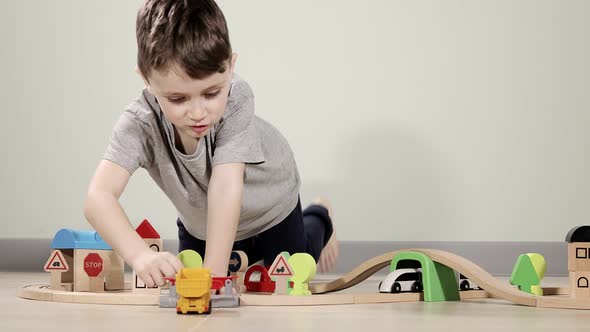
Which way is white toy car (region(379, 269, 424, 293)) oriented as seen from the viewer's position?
to the viewer's left

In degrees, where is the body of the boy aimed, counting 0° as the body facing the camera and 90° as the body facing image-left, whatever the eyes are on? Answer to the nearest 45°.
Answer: approximately 45°

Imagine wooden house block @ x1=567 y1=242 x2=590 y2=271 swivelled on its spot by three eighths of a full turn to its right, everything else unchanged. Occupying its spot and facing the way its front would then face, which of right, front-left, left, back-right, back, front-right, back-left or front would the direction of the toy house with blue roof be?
front-left

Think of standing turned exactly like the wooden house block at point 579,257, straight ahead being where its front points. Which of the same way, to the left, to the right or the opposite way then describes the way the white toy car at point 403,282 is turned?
to the right

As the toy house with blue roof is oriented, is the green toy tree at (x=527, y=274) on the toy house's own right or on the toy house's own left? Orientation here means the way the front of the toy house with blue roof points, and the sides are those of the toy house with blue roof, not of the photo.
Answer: on the toy house's own left

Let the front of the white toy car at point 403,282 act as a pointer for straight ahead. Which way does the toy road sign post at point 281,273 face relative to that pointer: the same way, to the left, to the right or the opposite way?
to the left

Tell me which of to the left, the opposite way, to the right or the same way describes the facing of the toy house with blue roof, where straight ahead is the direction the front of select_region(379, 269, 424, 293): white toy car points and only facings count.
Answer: to the left

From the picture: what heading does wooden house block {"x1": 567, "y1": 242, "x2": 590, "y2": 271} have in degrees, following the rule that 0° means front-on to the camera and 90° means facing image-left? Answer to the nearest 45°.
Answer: approximately 0°
